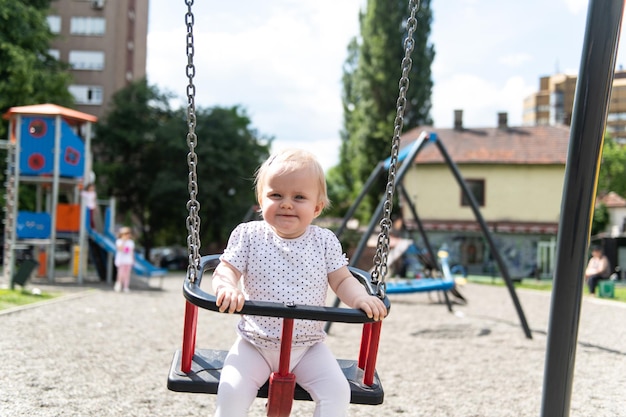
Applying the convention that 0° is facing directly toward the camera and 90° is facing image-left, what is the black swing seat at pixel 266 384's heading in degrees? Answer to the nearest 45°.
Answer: approximately 0°

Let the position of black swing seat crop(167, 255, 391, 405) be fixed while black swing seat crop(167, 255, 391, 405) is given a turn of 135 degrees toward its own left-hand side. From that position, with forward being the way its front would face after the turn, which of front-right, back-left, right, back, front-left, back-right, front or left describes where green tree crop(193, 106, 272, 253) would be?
front-left

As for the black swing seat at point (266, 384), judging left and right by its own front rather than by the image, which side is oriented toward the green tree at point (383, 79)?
back

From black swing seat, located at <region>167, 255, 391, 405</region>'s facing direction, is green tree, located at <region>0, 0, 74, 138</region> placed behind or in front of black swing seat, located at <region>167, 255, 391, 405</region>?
behind

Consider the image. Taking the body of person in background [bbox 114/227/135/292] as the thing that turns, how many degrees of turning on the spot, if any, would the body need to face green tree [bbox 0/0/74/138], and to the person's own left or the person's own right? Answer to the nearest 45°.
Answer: approximately 180°

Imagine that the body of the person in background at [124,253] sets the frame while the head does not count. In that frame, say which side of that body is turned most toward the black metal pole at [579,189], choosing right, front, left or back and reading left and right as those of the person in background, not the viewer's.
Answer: front

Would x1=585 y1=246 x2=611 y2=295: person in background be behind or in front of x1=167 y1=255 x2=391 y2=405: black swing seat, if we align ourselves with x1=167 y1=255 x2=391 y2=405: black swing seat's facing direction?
behind

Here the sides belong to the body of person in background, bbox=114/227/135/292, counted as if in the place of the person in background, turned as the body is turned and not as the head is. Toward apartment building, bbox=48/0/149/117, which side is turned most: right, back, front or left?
back

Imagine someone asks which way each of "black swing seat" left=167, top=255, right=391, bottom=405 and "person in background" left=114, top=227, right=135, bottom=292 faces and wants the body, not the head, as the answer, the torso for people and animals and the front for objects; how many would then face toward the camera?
2

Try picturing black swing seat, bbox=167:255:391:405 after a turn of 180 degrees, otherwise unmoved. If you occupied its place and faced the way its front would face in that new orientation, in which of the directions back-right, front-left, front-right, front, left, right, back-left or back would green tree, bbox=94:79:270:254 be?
front

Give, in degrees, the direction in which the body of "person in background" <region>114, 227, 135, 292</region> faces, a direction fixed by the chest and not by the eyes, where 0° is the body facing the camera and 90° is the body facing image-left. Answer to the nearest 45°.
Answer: approximately 0°
